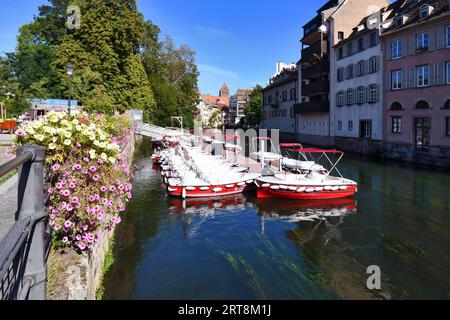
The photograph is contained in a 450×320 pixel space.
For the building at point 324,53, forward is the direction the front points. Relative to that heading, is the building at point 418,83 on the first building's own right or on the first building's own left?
on the first building's own left

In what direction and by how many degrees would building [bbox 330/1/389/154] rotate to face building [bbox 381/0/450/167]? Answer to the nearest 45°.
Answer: approximately 90° to its left

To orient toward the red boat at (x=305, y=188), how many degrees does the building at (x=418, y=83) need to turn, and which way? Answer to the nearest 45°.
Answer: approximately 45° to its left

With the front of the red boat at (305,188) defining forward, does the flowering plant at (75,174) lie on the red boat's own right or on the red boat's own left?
on the red boat's own right

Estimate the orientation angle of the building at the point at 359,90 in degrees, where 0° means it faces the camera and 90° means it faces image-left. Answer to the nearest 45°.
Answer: approximately 45°

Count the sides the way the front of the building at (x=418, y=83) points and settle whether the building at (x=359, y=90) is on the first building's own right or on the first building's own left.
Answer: on the first building's own right

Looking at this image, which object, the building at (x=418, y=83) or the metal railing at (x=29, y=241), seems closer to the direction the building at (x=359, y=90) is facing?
the metal railing

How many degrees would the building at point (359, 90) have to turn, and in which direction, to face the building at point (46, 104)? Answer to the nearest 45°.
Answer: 0° — it already faces it

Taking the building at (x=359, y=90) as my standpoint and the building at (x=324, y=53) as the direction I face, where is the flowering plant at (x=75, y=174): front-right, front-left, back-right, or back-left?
back-left

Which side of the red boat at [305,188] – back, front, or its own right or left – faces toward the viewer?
left
